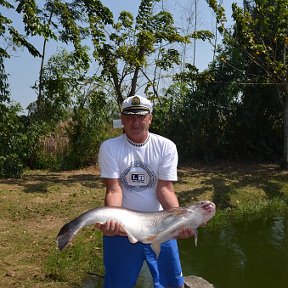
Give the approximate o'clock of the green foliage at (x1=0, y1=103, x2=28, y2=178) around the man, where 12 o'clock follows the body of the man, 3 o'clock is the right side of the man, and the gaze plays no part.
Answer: The green foliage is roughly at 5 o'clock from the man.

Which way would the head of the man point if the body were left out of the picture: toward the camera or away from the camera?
toward the camera

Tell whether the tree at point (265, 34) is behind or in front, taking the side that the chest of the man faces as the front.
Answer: behind

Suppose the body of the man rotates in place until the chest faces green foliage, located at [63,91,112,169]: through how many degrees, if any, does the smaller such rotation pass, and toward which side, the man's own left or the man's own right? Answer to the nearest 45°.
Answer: approximately 180°

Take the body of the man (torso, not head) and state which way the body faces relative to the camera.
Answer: toward the camera
